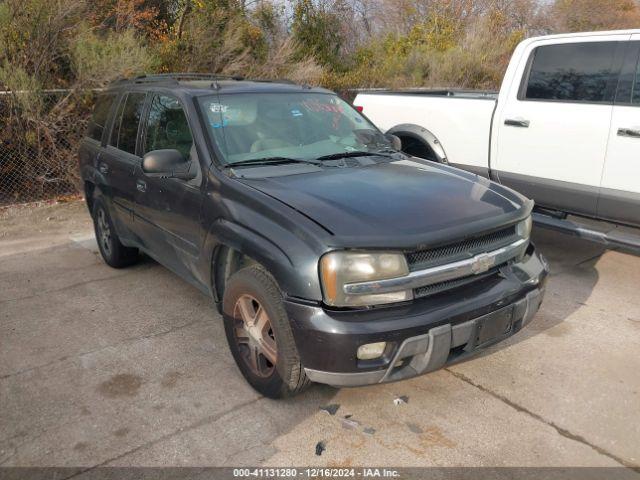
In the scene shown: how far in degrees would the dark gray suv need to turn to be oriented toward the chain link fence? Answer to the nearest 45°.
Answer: approximately 180°

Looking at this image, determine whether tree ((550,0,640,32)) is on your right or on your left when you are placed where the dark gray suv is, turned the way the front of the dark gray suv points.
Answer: on your left

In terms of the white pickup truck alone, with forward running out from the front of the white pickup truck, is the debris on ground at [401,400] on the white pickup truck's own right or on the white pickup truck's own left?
on the white pickup truck's own right

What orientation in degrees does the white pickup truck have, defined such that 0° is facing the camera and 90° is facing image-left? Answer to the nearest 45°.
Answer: approximately 315°

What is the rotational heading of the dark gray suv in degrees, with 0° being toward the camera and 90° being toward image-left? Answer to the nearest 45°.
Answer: approximately 315°

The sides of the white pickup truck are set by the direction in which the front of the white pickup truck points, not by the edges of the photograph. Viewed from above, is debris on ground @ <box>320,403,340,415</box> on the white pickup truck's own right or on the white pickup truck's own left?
on the white pickup truck's own right

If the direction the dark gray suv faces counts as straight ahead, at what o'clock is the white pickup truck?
The white pickup truck is roughly at 9 o'clock from the dark gray suv.
